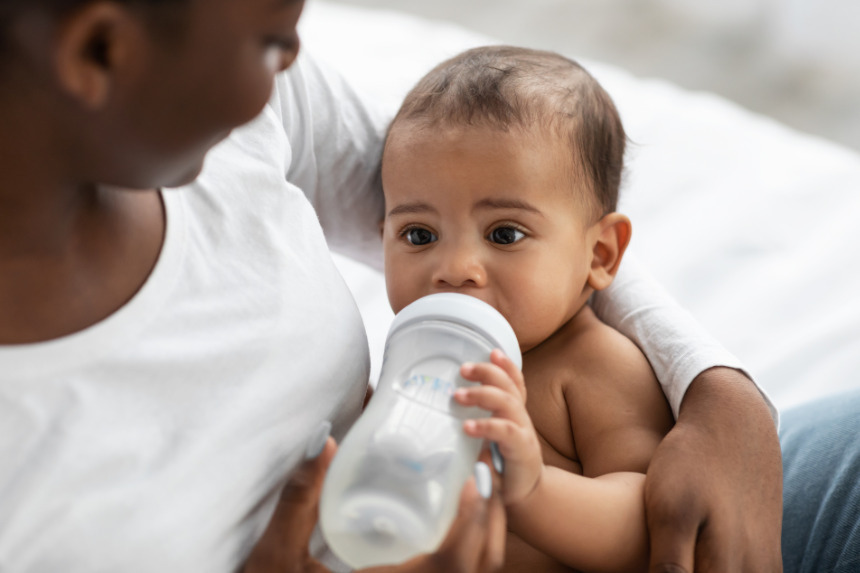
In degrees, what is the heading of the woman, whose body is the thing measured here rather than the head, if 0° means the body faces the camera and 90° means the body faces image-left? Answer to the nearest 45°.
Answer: approximately 315°

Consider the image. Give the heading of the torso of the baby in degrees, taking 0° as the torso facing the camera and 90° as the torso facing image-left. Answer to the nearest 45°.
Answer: approximately 45°

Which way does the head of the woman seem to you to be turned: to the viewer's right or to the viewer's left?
to the viewer's right
